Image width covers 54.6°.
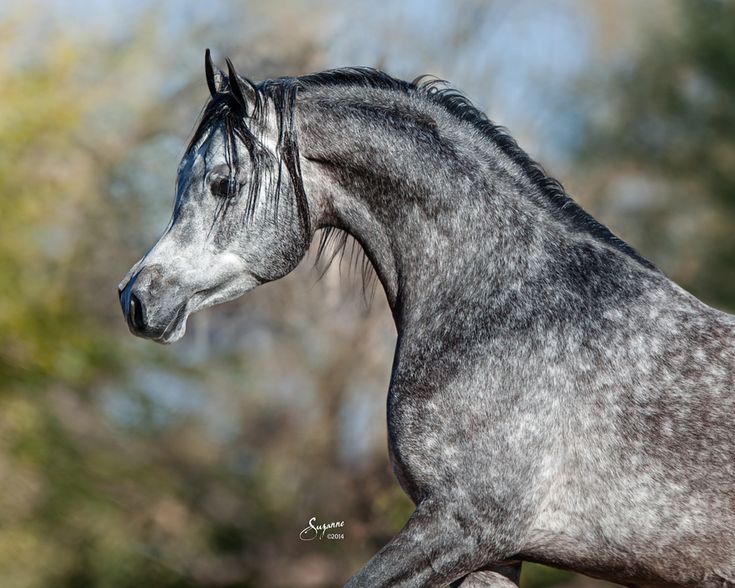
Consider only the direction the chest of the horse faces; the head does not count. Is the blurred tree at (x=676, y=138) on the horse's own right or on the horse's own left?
on the horse's own right

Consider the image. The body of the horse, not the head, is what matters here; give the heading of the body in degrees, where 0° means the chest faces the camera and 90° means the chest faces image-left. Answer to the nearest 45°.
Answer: approximately 90°
